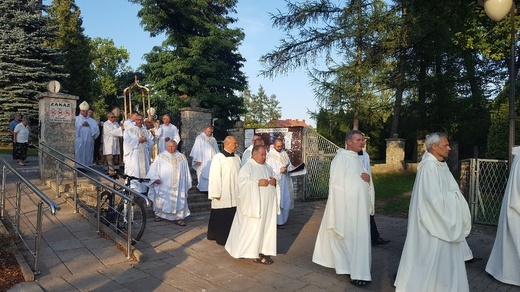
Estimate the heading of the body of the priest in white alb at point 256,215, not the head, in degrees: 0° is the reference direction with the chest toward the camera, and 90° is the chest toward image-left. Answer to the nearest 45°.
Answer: approximately 315°

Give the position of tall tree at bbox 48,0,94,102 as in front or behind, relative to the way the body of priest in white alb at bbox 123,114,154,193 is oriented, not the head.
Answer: behind

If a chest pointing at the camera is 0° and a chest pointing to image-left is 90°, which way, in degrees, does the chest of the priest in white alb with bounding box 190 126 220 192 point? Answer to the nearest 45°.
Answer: approximately 315°

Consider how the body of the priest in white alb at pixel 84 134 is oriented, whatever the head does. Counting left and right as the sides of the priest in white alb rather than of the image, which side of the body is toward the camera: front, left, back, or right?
front

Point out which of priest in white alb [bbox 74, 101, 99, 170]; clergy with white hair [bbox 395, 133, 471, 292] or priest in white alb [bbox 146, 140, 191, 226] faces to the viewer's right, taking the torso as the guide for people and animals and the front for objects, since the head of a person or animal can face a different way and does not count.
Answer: the clergy with white hair

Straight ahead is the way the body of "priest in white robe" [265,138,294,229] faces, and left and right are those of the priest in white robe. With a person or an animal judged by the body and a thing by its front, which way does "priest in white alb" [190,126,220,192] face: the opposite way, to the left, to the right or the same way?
the same way

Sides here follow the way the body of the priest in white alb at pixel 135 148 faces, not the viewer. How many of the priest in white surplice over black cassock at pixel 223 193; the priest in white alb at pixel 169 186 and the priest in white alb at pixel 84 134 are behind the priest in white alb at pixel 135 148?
1

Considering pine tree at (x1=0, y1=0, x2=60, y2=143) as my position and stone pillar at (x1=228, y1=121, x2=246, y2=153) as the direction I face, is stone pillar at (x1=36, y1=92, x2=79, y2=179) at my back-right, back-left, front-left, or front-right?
front-right

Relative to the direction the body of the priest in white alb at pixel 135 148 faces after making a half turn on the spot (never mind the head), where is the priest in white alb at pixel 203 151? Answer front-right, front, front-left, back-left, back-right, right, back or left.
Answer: back-right

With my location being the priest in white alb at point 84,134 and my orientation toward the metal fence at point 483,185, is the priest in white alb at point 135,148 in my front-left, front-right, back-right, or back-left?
front-right

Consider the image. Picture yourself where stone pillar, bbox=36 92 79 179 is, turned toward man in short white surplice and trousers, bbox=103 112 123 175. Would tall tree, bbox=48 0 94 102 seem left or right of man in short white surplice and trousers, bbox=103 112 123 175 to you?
left

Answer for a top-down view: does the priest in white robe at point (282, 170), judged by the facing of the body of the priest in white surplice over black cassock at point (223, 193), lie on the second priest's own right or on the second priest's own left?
on the second priest's own left
